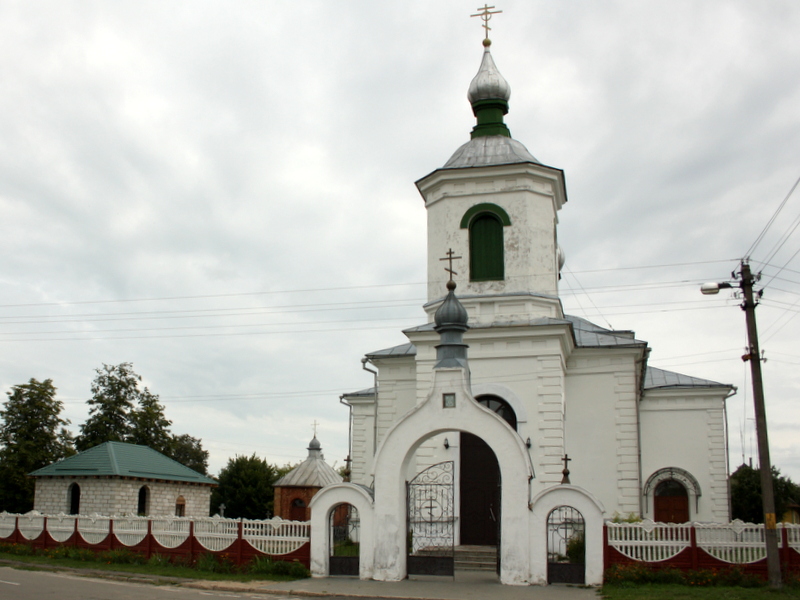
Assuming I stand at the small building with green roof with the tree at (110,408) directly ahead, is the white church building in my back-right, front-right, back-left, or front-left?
back-right

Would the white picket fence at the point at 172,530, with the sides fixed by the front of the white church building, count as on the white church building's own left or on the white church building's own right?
on the white church building's own right

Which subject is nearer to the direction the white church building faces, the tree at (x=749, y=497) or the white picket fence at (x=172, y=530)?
the white picket fence

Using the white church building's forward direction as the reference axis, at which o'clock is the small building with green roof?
The small building with green roof is roughly at 4 o'clock from the white church building.

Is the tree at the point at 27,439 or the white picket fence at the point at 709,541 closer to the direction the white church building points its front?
the white picket fence

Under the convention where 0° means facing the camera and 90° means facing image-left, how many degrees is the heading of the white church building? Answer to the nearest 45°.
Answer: approximately 0°

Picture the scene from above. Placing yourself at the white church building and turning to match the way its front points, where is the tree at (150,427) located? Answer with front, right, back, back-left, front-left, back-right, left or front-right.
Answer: back-right

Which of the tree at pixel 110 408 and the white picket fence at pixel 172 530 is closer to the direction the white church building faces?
the white picket fence

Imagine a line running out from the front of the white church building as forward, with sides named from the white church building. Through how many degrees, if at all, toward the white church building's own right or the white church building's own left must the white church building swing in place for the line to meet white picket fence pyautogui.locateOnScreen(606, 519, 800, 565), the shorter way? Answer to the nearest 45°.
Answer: approximately 45° to the white church building's own left

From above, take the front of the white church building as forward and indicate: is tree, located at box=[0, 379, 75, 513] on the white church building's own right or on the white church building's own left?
on the white church building's own right

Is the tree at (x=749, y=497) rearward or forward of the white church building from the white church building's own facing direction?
rearward
